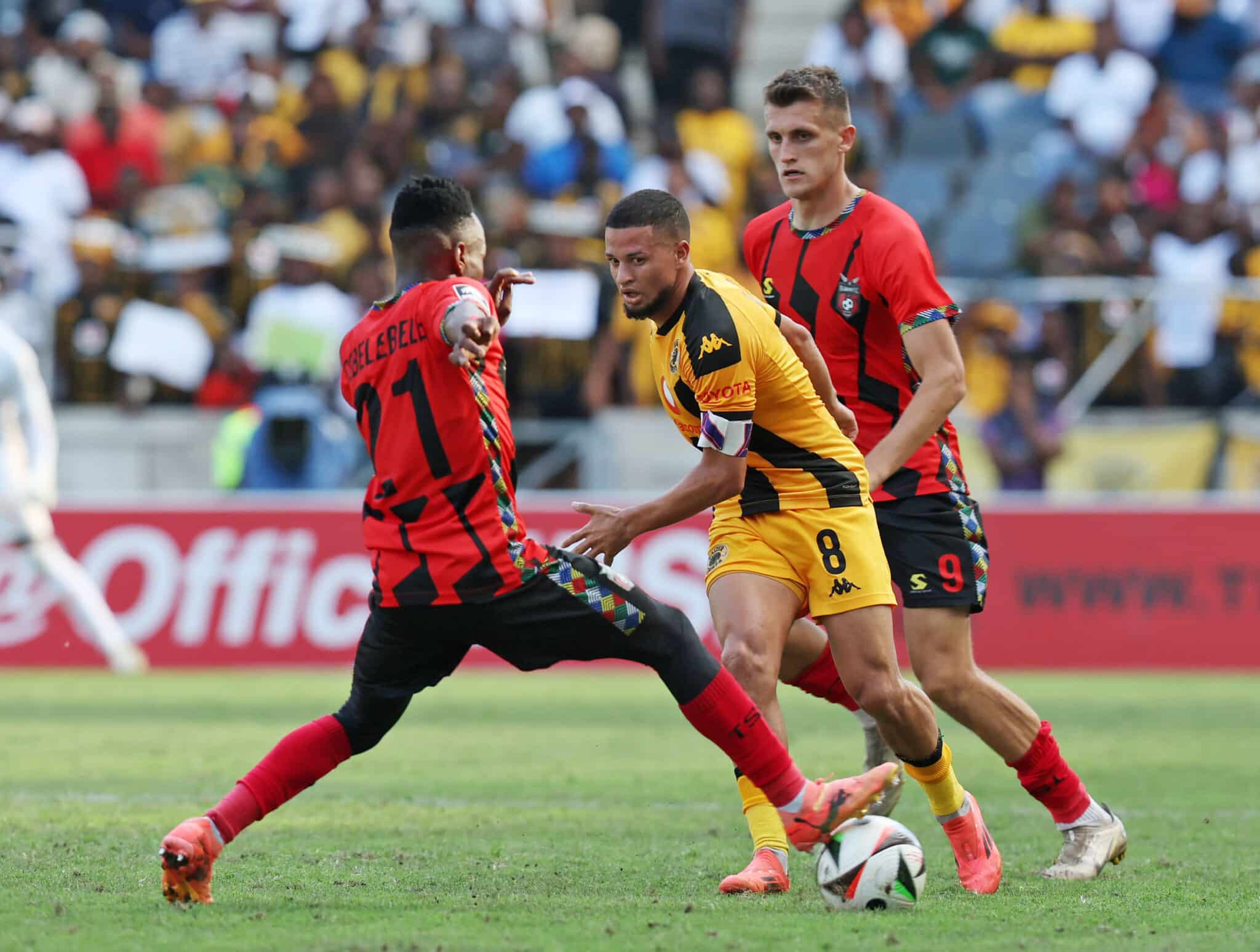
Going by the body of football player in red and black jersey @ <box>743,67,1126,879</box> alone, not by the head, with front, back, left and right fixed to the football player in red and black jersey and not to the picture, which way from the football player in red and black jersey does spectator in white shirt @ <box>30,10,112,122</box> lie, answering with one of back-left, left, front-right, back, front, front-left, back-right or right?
right

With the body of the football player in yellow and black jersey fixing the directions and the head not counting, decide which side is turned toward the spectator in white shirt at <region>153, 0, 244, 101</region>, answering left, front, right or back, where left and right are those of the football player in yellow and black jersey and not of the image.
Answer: right

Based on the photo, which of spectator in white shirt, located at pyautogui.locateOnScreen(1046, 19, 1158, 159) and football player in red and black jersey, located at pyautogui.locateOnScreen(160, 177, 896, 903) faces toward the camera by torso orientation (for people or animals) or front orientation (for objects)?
the spectator in white shirt

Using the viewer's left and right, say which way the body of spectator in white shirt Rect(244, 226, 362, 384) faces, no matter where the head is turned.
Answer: facing the viewer

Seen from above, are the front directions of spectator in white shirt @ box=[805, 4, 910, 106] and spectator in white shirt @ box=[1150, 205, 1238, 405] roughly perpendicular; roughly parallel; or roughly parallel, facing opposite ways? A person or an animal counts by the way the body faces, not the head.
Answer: roughly parallel

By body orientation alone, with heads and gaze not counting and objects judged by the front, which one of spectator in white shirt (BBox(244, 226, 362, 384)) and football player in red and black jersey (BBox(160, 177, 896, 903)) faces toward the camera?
the spectator in white shirt

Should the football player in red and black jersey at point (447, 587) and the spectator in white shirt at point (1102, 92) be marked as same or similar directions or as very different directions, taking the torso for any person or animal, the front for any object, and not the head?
very different directions

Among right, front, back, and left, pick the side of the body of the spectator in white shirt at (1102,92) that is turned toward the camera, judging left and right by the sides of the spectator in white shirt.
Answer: front

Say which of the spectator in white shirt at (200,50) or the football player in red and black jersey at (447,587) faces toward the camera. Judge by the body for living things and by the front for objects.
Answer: the spectator in white shirt

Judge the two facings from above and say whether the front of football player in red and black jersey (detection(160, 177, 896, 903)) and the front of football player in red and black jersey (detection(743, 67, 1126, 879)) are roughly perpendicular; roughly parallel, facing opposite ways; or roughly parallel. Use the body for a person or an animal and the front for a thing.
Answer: roughly parallel, facing opposite ways

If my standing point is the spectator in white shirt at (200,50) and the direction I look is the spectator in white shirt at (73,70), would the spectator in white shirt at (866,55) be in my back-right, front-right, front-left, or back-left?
back-left

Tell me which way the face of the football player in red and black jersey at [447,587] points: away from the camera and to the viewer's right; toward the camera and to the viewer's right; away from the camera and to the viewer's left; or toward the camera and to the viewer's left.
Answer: away from the camera and to the viewer's right

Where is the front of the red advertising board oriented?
toward the camera

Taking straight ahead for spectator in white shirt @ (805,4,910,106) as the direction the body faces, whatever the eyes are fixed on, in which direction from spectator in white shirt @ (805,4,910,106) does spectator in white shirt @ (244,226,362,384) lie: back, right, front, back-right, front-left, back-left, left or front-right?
front-right

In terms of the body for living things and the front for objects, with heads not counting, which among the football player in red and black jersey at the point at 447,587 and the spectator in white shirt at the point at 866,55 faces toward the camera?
the spectator in white shirt

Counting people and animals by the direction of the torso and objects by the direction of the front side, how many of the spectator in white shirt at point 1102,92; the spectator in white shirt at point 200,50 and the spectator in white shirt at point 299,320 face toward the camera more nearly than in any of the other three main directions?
3

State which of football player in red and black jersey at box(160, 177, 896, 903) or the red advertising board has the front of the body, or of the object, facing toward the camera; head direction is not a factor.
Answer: the red advertising board
